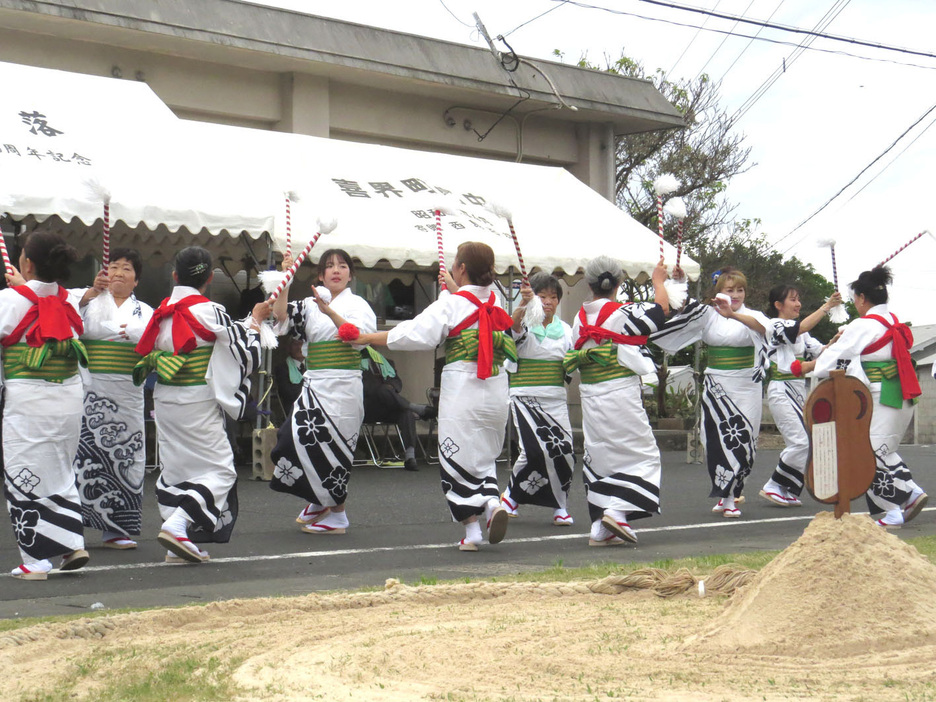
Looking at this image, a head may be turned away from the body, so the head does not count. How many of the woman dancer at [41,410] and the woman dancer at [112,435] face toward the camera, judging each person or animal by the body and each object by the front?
1

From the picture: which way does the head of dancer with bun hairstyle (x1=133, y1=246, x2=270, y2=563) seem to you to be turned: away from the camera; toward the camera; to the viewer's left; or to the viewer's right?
away from the camera

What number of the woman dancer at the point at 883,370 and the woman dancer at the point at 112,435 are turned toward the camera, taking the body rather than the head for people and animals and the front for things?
1

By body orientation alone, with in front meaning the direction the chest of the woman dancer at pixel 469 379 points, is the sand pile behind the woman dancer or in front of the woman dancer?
behind

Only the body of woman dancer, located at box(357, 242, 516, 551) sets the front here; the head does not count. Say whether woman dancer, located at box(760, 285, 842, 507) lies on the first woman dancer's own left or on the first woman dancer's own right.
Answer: on the first woman dancer's own right

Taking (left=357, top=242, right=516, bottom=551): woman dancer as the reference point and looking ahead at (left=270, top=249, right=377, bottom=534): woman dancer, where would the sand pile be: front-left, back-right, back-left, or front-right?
back-left

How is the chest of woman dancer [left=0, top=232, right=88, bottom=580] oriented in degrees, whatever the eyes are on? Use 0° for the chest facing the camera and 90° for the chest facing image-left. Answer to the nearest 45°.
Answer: approximately 135°

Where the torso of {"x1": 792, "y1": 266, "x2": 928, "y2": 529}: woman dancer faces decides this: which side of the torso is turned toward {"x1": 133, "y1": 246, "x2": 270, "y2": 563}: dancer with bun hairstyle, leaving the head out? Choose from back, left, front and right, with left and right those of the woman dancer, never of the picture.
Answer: left

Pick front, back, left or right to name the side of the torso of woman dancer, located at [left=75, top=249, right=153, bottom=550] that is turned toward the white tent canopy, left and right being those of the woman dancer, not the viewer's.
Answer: back

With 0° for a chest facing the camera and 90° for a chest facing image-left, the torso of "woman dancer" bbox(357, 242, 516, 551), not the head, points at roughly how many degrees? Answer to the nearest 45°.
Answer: approximately 135°
